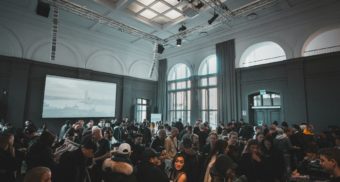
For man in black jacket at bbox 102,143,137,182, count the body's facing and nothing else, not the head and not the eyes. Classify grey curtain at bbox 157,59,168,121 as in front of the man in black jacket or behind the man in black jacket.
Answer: in front

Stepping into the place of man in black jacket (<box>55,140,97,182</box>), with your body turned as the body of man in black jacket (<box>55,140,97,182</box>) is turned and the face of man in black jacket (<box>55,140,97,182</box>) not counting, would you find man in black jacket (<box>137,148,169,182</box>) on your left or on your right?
on your right

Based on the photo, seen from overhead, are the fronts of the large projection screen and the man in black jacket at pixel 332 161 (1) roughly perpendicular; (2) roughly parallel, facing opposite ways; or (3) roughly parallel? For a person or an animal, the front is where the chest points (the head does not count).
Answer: roughly parallel, facing opposite ways

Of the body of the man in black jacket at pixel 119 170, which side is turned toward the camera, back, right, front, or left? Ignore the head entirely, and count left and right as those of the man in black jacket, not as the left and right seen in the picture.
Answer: back

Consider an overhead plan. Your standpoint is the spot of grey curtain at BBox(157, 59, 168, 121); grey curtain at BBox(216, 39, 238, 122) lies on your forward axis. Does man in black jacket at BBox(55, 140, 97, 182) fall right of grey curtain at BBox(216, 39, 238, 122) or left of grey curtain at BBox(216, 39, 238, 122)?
right

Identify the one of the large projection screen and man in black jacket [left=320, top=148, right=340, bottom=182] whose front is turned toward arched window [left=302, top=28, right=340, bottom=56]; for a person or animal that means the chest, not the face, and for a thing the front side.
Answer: the large projection screen

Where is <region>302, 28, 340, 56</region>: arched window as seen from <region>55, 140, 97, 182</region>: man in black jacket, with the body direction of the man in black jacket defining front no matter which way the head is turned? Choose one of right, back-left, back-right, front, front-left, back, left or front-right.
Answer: front

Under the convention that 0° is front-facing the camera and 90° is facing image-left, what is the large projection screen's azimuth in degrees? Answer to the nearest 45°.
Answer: approximately 315°

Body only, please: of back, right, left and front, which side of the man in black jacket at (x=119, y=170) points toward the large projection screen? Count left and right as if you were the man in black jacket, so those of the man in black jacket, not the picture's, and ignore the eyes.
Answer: front

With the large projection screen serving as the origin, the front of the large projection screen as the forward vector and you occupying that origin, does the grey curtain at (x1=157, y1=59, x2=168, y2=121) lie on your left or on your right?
on your left

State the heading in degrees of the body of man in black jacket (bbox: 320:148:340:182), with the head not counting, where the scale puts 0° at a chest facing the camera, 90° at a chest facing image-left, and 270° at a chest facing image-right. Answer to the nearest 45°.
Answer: approximately 90°
